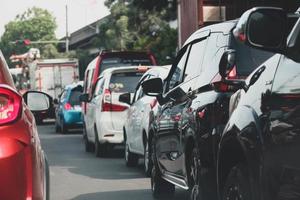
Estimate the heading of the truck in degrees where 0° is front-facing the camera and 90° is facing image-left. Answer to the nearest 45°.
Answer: approximately 180°

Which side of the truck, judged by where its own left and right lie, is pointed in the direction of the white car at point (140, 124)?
back

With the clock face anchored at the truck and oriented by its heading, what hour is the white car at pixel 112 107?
The white car is roughly at 6 o'clock from the truck.

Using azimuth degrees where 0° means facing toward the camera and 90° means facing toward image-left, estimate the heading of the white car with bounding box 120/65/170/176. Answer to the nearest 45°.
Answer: approximately 135°

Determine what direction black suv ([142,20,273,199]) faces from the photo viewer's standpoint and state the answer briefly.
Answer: facing away from the viewer and to the left of the viewer

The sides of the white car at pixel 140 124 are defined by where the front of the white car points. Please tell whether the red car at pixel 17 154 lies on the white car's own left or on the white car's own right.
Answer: on the white car's own left
